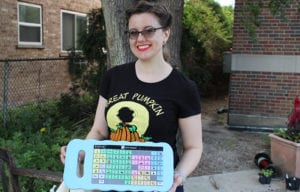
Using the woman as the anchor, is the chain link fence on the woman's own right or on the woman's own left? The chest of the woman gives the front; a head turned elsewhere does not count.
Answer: on the woman's own right

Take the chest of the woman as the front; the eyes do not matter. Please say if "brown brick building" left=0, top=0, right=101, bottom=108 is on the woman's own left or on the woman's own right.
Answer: on the woman's own right

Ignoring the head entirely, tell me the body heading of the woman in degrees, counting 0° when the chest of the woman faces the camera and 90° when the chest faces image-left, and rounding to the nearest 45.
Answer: approximately 45°
